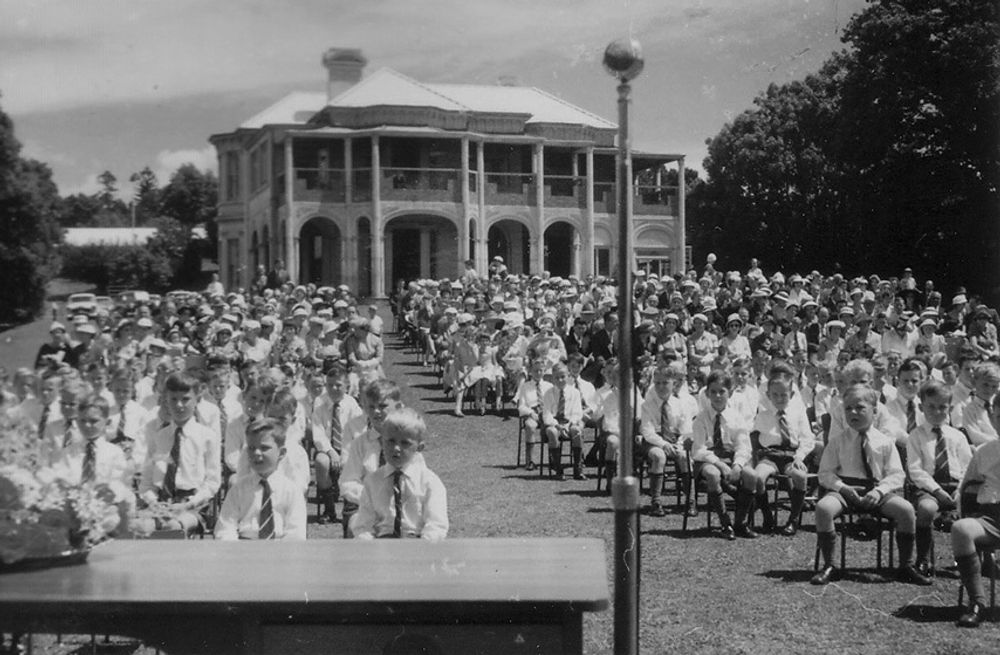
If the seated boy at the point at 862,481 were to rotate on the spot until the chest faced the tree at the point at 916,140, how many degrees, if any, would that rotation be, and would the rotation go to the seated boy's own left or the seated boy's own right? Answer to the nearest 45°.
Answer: approximately 180°

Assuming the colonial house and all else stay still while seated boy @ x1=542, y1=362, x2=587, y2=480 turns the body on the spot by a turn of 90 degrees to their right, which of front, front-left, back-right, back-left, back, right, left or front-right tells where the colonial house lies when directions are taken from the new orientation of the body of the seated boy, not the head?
right

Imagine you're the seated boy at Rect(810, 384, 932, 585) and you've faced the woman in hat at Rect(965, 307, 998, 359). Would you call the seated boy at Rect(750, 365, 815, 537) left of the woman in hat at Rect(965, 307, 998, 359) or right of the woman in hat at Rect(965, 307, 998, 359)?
left

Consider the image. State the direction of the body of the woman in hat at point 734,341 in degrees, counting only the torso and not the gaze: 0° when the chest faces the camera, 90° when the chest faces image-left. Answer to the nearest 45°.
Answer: approximately 0°

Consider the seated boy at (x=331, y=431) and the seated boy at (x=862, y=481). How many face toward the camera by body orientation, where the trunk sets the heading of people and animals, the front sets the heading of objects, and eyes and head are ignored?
2
